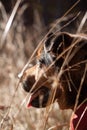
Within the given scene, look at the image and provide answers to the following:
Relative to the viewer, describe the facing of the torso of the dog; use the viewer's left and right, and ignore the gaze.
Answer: facing to the left of the viewer

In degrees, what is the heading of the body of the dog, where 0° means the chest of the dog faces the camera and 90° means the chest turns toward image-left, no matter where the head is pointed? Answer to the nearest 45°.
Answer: approximately 90°
